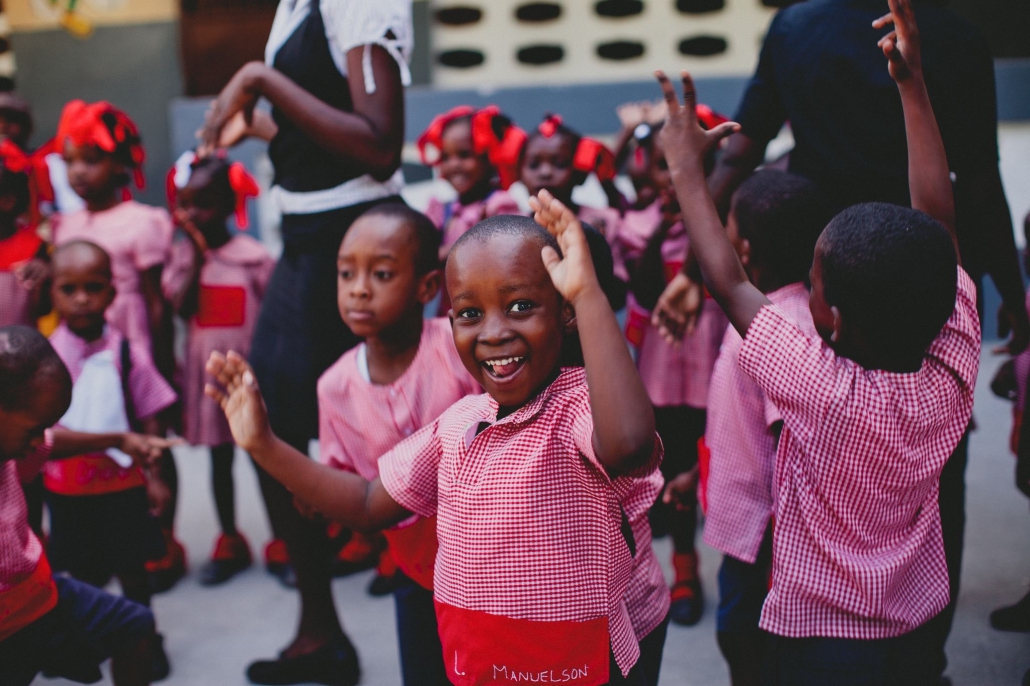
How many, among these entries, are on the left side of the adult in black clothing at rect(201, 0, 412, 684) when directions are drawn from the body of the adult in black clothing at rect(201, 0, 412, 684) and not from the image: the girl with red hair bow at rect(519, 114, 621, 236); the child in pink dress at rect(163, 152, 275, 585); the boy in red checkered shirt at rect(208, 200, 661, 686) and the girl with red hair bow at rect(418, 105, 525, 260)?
1

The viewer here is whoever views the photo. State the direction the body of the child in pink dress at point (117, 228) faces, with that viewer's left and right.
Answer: facing the viewer and to the left of the viewer

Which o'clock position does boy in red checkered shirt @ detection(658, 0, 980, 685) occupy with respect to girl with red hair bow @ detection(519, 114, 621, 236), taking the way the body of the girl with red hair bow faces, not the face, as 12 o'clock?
The boy in red checkered shirt is roughly at 10 o'clock from the girl with red hair bow.

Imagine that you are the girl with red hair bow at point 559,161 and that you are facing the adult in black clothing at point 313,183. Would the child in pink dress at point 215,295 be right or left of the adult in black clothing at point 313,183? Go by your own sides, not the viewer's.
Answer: right

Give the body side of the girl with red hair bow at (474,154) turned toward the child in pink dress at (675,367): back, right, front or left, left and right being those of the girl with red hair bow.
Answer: left

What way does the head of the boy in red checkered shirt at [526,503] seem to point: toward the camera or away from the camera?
toward the camera

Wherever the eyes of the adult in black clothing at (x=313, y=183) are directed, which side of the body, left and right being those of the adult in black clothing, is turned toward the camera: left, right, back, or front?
left

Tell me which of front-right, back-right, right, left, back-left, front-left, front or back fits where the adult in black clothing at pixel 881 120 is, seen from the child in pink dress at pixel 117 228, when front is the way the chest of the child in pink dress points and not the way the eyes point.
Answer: left

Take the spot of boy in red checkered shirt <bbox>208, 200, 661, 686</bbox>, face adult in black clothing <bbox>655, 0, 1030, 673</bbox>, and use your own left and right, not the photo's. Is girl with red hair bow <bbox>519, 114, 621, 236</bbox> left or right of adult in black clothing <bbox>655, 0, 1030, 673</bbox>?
left

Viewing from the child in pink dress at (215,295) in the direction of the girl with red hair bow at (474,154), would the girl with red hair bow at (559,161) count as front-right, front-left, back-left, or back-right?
front-right

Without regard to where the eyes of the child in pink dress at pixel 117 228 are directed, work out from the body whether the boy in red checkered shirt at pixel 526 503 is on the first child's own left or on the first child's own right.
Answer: on the first child's own left

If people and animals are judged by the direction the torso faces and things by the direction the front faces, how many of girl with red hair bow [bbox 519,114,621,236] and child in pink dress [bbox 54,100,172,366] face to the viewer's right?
0
